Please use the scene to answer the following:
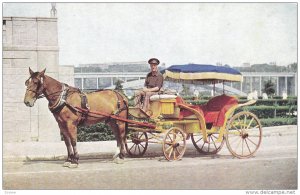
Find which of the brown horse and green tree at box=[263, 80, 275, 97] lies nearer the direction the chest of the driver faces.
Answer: the brown horse

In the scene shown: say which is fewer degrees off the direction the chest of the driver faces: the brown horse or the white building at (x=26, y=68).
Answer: the brown horse

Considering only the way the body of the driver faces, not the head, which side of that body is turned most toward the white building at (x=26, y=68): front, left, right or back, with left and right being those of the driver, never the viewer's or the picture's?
right

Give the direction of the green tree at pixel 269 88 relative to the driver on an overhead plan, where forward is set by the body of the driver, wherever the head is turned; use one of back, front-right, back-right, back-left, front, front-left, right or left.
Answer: back

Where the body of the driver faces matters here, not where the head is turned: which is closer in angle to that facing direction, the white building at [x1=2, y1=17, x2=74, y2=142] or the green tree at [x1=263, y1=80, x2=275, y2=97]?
the white building

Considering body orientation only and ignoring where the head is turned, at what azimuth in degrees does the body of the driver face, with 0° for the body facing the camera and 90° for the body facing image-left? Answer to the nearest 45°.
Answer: approximately 45°

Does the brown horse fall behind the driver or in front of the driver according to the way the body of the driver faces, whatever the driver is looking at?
in front
